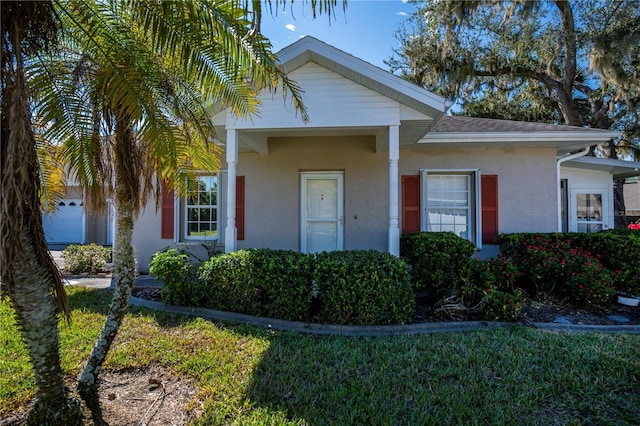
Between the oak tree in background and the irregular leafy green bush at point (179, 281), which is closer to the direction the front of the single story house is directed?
the irregular leafy green bush

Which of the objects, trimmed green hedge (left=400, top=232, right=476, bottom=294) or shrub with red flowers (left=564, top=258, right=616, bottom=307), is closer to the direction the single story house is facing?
the trimmed green hedge

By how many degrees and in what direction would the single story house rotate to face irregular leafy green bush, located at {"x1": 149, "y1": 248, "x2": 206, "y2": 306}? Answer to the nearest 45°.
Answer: approximately 45° to its right

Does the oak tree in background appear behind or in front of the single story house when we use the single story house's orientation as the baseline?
behind

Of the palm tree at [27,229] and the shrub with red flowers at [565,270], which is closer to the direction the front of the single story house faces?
the palm tree

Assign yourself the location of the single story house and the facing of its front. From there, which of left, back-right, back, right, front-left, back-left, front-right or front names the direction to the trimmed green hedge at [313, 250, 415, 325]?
front

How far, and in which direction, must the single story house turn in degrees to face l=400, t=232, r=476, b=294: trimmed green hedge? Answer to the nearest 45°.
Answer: approximately 45° to its left

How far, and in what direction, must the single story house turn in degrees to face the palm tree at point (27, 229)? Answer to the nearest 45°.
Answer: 0° — it already faces it

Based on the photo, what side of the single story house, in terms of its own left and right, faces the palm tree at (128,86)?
front

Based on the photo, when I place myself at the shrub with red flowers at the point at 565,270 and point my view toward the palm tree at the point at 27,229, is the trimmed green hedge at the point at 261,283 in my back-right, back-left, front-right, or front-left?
front-right

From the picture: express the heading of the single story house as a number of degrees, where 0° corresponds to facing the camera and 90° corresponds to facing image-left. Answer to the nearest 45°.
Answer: approximately 0°

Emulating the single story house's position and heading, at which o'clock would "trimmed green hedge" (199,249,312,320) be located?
The trimmed green hedge is roughly at 1 o'clock from the single story house.

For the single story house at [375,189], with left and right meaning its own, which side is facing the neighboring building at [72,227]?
right
